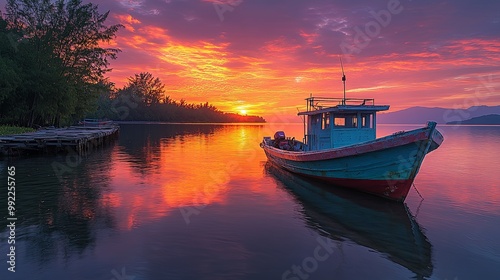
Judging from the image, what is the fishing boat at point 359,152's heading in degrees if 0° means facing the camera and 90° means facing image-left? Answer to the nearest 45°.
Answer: approximately 315°

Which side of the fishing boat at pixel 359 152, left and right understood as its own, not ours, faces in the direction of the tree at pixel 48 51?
back

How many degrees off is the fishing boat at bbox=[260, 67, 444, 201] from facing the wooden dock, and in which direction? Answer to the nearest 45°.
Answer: approximately 135° to its right
